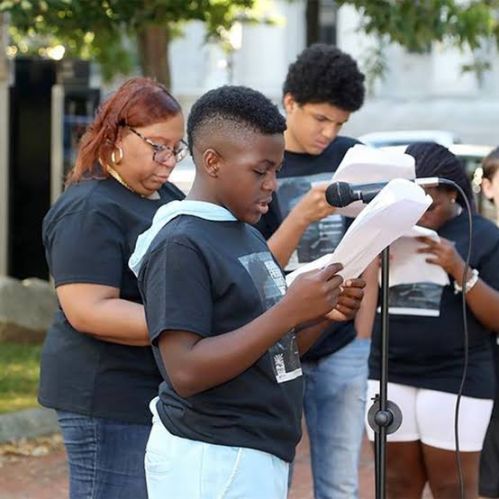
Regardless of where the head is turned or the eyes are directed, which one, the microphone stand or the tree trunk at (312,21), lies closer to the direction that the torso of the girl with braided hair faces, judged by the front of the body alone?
the microphone stand

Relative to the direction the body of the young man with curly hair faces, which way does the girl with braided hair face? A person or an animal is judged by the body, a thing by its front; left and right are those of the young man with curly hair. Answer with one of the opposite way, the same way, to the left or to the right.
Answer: to the right

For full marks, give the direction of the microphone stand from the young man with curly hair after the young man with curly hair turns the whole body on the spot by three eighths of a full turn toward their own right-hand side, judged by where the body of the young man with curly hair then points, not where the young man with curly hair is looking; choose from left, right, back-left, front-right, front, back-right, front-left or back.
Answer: left

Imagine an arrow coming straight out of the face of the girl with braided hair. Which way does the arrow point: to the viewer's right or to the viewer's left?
to the viewer's left

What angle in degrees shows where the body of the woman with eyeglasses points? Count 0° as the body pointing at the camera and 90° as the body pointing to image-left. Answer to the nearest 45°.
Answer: approximately 270°

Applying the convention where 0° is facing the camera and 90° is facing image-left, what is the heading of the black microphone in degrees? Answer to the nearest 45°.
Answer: approximately 90°

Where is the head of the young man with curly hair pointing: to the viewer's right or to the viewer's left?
to the viewer's right

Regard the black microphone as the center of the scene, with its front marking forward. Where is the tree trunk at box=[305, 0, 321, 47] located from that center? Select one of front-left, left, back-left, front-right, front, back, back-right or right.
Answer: right

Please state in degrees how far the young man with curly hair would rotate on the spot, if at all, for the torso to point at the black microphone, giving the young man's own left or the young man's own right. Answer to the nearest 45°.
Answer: approximately 45° to the young man's own right

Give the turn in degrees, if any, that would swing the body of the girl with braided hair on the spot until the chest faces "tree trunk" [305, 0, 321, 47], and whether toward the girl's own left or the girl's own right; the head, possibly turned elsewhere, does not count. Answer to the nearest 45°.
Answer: approximately 135° to the girl's own right

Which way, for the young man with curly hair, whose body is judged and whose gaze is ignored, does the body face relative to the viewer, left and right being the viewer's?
facing the viewer and to the right of the viewer
